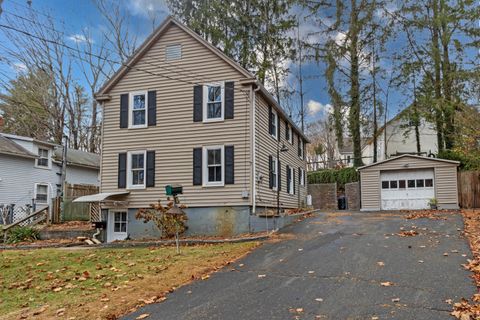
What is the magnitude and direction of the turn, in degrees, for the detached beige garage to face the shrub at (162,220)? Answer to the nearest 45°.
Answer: approximately 45° to its right

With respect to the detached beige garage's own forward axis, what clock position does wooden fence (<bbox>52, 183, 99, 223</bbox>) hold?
The wooden fence is roughly at 2 o'clock from the detached beige garage.

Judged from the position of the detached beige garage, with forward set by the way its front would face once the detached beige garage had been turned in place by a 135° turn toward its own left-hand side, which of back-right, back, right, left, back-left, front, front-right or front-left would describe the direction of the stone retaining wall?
left

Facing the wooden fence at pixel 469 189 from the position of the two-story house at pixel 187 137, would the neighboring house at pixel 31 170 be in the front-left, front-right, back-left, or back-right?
back-left

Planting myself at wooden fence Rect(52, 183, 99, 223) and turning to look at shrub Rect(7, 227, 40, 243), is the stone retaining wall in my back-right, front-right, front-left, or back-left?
back-left

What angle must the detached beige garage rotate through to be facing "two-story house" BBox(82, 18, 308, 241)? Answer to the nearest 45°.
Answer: approximately 45° to its right

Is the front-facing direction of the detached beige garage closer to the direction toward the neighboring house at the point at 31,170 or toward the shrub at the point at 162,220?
the shrub

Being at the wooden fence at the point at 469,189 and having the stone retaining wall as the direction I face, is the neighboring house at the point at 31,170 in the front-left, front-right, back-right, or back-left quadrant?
front-left

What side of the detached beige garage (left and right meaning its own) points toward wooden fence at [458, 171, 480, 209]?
left

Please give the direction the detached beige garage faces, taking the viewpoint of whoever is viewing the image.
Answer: facing the viewer

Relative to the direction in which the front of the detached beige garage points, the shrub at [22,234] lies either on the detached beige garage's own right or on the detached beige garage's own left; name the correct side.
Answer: on the detached beige garage's own right

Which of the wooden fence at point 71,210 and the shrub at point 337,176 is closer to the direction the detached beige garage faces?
the wooden fence

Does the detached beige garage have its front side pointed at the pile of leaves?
yes

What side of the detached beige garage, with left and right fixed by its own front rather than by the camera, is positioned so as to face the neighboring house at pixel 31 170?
right
